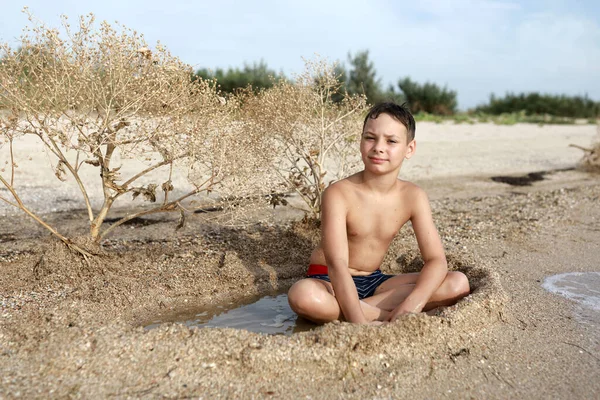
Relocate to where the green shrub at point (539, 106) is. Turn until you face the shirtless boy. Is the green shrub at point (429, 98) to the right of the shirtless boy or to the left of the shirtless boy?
right

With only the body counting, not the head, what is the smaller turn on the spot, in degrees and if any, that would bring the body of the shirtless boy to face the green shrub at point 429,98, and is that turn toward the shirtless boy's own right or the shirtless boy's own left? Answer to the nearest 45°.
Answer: approximately 135° to the shirtless boy's own left

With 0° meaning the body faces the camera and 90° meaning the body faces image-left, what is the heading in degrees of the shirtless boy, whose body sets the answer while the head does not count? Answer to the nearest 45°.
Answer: approximately 315°

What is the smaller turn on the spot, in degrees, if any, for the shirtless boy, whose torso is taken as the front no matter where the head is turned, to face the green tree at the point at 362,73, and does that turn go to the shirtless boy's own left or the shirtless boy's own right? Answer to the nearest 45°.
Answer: approximately 135° to the shirtless boy's own left

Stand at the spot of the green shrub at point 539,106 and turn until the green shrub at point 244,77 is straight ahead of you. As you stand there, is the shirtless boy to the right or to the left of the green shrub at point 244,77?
left
